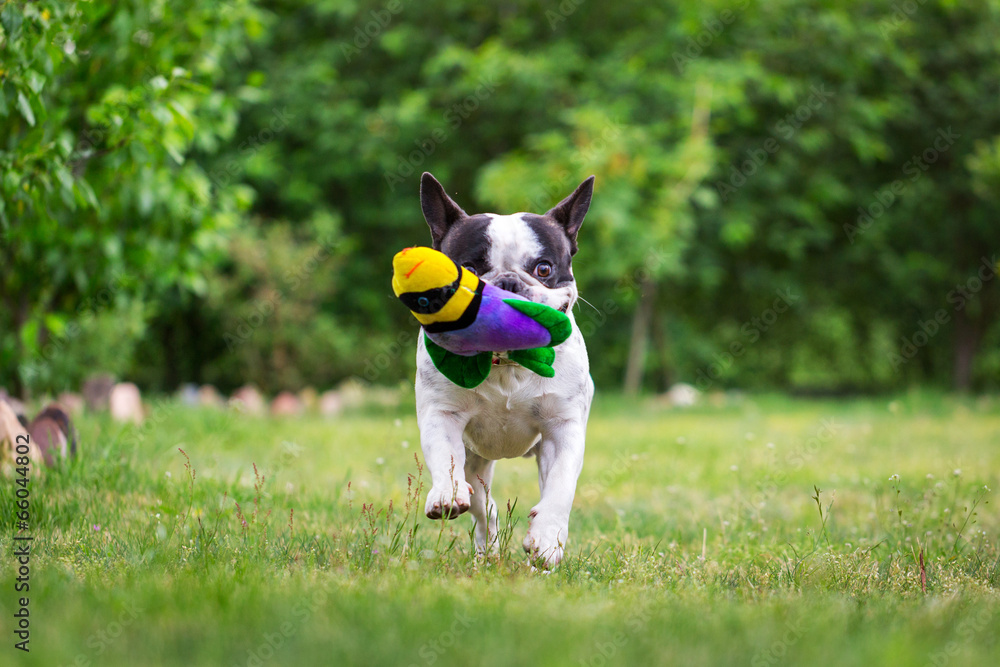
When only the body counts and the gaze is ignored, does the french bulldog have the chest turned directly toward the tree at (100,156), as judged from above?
no

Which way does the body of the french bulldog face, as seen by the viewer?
toward the camera
